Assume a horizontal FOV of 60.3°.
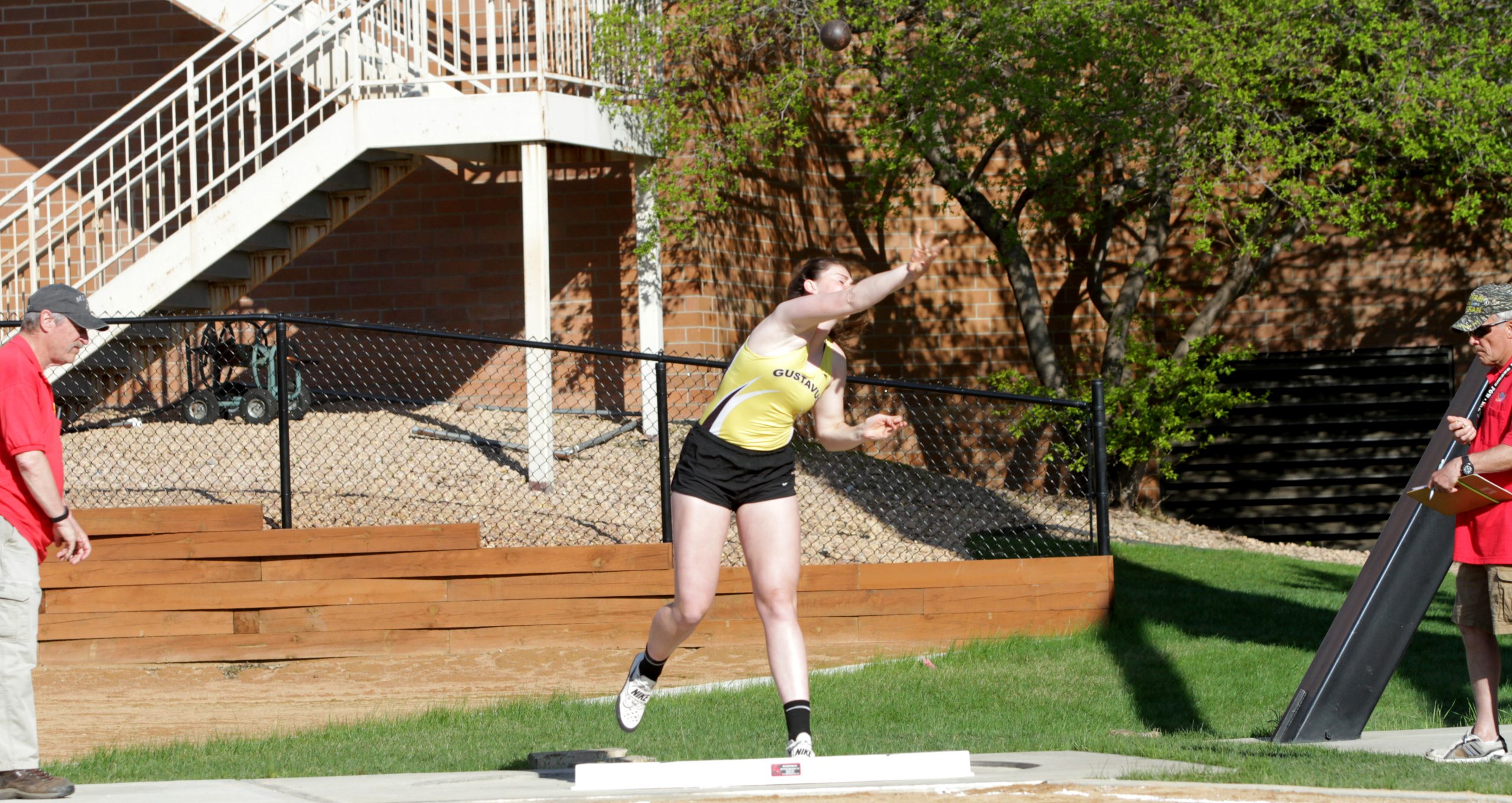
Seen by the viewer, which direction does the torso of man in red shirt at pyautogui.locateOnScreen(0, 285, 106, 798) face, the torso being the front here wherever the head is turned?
to the viewer's right

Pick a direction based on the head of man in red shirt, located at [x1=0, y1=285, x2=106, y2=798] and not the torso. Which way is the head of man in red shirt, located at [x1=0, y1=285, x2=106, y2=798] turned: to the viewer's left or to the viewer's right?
to the viewer's right

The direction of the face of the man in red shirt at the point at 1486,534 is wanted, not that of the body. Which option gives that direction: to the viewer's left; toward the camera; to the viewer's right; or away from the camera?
to the viewer's left

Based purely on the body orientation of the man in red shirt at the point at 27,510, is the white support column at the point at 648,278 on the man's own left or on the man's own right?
on the man's own left

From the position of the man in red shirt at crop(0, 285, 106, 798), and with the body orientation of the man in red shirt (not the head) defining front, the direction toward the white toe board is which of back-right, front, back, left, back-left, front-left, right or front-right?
front-right

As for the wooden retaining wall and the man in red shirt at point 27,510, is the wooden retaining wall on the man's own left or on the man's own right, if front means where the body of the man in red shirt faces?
on the man's own left

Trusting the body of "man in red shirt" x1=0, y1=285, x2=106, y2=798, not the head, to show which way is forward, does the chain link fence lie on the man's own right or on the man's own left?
on the man's own left
